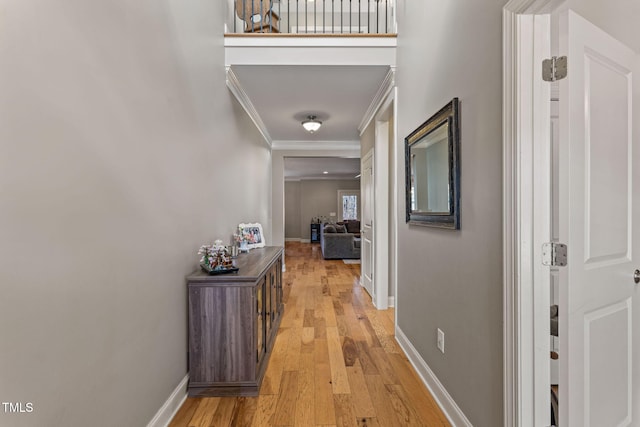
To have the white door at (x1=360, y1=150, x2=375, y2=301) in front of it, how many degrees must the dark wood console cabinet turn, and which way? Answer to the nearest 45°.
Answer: approximately 45° to its left

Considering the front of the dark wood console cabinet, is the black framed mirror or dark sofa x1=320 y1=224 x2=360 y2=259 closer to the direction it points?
the black framed mirror

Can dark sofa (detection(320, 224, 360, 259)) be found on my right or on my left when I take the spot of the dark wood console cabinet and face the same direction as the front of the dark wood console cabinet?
on my left

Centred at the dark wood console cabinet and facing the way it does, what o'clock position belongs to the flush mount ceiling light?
The flush mount ceiling light is roughly at 10 o'clock from the dark wood console cabinet.

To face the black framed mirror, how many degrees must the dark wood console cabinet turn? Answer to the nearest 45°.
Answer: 0° — it already faces it

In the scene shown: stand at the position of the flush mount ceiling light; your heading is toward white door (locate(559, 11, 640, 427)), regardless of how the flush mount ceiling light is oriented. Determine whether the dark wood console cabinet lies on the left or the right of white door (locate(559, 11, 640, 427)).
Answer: right

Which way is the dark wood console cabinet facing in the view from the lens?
facing to the right of the viewer
